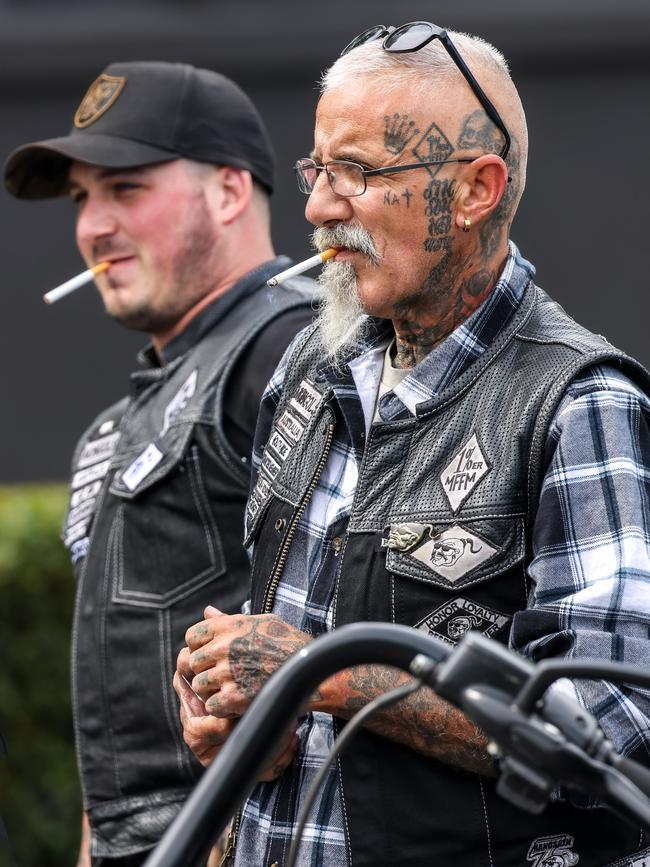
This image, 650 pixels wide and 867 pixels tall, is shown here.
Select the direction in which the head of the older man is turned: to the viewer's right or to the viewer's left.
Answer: to the viewer's left
